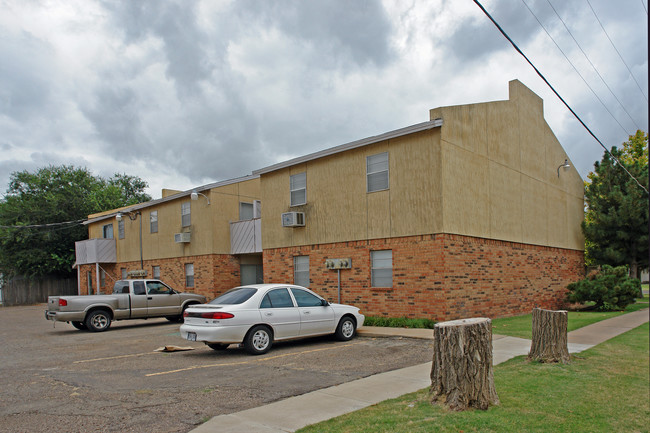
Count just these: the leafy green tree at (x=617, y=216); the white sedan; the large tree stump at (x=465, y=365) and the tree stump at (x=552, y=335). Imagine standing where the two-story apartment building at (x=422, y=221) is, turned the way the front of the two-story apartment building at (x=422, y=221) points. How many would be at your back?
1

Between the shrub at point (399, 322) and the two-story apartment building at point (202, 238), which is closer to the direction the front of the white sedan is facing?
the shrub

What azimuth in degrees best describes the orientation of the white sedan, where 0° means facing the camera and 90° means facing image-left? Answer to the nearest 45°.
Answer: approximately 225°

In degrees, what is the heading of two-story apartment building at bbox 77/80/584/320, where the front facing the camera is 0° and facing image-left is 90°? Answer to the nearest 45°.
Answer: approximately 45°

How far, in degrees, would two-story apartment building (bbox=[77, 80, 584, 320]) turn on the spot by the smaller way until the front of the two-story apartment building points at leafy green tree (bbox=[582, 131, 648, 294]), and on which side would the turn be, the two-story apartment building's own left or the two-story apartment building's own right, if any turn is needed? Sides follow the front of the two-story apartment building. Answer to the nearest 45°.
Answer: approximately 180°

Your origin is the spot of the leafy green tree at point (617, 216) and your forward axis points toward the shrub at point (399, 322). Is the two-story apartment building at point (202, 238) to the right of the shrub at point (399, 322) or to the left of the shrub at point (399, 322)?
right

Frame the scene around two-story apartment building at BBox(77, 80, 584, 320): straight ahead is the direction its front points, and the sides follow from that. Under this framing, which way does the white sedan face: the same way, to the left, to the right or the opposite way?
the opposite way
